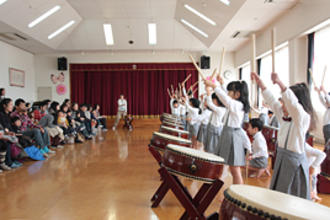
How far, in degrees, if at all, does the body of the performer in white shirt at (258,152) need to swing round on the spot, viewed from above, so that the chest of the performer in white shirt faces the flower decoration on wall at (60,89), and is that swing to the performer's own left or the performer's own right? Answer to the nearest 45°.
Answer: approximately 45° to the performer's own right

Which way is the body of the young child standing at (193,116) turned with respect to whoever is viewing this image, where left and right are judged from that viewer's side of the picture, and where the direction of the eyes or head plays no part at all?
facing to the left of the viewer

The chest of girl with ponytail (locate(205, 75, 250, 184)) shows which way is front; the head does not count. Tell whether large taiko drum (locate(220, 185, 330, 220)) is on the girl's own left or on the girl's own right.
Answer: on the girl's own left

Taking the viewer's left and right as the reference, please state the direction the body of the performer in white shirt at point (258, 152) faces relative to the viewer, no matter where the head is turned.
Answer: facing to the left of the viewer

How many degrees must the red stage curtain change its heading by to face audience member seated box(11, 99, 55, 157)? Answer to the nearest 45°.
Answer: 0° — it already faces them

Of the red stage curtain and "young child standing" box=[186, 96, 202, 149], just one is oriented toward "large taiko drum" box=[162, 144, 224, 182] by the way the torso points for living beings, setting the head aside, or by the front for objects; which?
the red stage curtain
